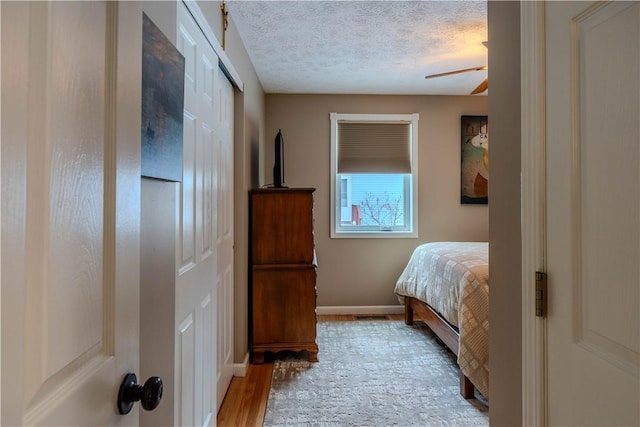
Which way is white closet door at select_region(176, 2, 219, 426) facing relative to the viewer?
to the viewer's right

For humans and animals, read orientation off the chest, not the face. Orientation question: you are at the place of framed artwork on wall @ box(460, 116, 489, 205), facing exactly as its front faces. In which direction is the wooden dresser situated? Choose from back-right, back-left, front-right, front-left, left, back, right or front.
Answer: front-right

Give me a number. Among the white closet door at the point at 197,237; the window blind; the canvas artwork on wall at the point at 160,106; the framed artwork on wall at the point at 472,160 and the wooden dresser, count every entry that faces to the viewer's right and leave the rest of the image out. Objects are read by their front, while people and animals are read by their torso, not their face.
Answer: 3

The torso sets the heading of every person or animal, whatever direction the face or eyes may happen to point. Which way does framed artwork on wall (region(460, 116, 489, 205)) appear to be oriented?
toward the camera

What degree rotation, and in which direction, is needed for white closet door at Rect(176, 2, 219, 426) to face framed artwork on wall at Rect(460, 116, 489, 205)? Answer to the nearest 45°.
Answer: approximately 45° to its left

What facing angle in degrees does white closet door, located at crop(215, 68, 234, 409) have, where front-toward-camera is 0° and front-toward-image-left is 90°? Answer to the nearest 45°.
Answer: approximately 270°

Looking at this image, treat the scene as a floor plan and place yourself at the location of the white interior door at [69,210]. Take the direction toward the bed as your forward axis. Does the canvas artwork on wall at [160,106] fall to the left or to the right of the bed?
left

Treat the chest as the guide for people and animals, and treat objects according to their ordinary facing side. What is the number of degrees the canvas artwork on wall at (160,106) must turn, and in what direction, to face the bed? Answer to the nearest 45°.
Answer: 0° — it already faces it

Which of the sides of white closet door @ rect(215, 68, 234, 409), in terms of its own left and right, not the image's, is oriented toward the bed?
front

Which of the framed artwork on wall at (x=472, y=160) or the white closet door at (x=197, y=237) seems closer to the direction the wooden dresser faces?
the framed artwork on wall

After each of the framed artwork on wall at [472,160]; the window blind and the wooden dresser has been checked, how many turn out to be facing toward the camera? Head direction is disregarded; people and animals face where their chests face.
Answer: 2

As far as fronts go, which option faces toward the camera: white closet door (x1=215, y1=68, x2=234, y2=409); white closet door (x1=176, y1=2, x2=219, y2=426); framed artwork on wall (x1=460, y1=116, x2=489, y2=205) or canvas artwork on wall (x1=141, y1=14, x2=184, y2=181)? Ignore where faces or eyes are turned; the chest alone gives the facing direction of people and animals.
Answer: framed artwork on wall (x1=460, y1=116, x2=489, y2=205)
